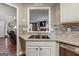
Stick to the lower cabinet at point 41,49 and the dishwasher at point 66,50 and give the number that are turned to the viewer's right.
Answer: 0

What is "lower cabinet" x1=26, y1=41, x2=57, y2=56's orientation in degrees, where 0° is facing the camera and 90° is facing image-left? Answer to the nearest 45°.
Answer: approximately 0°

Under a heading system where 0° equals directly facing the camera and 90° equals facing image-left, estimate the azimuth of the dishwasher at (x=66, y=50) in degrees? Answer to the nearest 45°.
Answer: approximately 45°

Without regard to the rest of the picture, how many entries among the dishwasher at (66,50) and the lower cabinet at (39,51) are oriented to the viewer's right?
0
